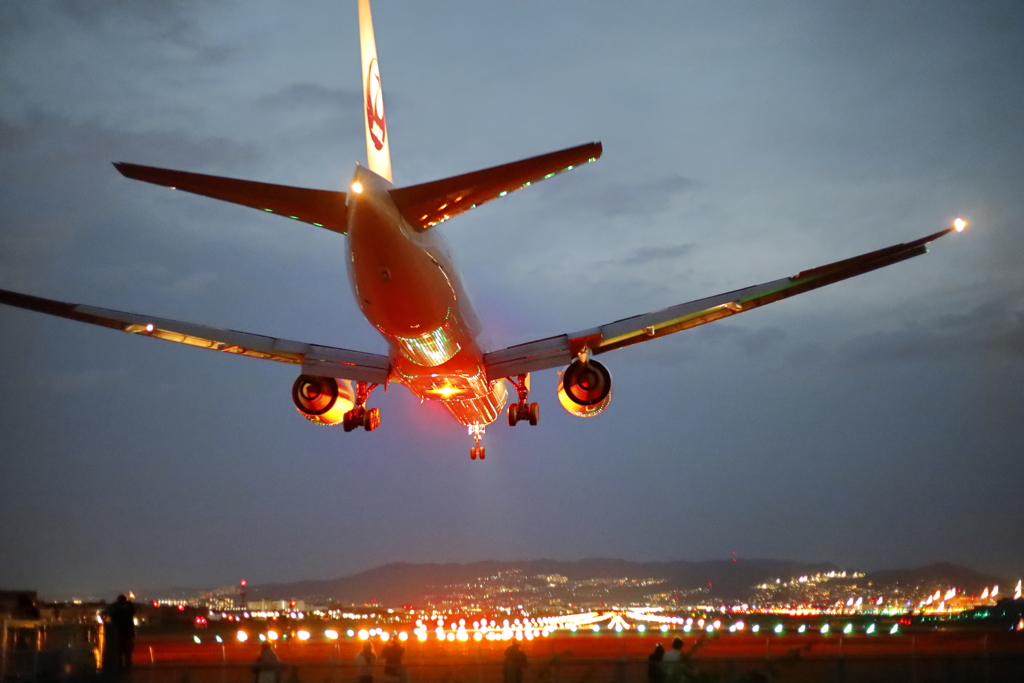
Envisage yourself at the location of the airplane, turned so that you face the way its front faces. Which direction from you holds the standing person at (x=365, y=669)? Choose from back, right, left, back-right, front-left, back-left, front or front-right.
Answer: back

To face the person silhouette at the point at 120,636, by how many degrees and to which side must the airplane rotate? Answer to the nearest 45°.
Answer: approximately 135° to its left

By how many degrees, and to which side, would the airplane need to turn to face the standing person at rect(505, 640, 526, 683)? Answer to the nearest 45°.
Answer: approximately 180°

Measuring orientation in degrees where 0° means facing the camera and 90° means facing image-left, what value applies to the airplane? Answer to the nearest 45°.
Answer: approximately 180°

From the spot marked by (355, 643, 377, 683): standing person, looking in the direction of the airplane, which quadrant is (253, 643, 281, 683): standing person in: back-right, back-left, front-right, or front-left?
back-left

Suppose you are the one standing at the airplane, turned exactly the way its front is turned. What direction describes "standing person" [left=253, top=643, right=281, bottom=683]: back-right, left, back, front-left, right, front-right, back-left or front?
back
